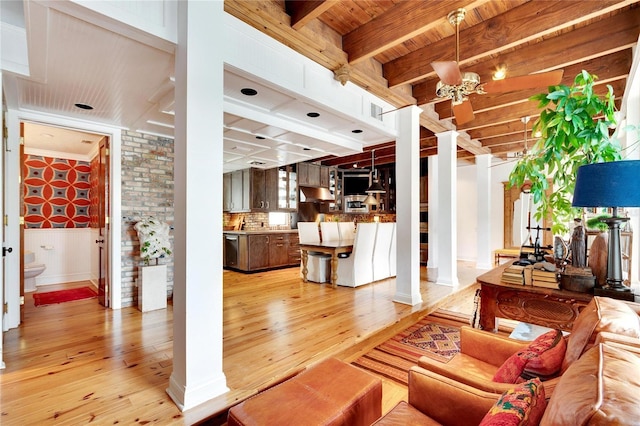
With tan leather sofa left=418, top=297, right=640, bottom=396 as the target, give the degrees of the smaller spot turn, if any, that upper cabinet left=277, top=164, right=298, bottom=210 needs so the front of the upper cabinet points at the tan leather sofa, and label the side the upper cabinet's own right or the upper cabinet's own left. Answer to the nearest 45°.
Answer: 0° — it already faces it

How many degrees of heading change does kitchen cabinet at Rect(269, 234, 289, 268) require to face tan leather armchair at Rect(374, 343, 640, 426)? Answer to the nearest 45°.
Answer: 0° — it already faces it

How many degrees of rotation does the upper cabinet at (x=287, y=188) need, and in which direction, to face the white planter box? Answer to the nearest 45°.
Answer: approximately 45° to its right

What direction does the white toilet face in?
to the viewer's right

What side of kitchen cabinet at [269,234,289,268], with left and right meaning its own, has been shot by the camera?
front

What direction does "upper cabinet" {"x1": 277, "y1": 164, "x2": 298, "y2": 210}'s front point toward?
toward the camera

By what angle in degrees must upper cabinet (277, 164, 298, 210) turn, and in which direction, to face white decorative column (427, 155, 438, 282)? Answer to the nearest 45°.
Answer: approximately 90° to its left

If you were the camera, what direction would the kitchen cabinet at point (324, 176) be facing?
facing the viewer and to the left of the viewer

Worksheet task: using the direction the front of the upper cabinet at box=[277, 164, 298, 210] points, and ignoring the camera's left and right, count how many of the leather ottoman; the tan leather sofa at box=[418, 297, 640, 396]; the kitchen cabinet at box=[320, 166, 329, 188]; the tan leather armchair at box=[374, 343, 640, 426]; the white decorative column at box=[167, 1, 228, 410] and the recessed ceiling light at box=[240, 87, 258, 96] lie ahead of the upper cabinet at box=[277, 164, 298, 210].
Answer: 5

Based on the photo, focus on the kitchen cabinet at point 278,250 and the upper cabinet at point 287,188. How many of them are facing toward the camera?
2
